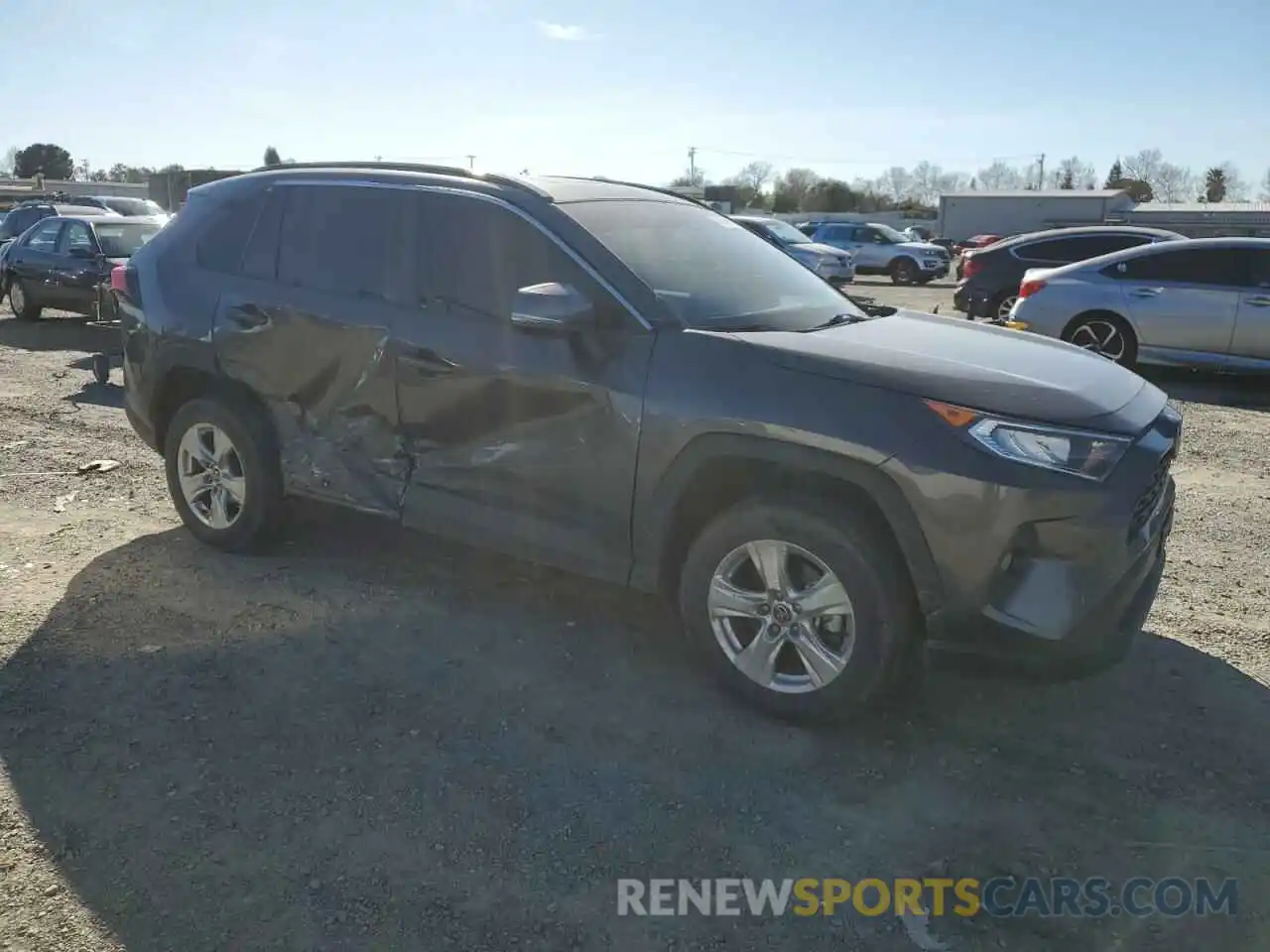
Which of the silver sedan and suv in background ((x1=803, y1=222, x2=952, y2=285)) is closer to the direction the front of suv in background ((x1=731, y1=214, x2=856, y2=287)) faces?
the silver sedan

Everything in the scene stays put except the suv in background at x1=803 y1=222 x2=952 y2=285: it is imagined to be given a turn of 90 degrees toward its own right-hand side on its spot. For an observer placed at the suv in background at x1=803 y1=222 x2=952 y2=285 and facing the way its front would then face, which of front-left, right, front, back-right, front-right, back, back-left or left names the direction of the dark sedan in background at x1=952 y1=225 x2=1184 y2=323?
front-left

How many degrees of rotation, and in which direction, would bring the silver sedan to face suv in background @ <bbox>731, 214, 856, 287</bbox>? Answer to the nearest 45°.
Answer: approximately 135° to its left

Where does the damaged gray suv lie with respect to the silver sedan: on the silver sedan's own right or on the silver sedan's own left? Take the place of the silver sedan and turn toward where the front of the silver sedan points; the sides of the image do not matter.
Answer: on the silver sedan's own right

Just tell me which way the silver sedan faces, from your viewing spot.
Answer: facing to the right of the viewer

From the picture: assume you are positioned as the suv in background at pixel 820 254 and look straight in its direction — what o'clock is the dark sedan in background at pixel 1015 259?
the dark sedan in background at pixel 1015 259 is roughly at 1 o'clock from the suv in background at pixel 820 254.

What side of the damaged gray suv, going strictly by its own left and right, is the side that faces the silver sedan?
left

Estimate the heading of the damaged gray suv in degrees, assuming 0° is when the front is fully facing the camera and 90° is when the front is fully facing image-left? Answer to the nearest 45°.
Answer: approximately 315°

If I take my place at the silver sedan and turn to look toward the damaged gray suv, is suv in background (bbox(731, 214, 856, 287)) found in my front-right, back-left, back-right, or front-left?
back-right

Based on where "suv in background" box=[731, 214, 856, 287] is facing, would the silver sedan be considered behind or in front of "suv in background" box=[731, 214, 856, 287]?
in front

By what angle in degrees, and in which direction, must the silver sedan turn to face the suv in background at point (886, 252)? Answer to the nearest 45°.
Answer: approximately 90° to its left

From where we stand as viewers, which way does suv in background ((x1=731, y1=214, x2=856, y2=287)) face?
facing the viewer and to the right of the viewer
